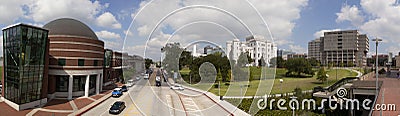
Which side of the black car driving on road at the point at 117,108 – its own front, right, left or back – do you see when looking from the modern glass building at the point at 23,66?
right

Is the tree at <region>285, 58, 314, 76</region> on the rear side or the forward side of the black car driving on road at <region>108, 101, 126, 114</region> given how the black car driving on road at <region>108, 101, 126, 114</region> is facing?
on the rear side

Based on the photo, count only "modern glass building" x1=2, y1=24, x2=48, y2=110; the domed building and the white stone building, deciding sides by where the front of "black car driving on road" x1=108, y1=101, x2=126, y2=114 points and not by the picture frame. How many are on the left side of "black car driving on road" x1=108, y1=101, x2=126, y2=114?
1

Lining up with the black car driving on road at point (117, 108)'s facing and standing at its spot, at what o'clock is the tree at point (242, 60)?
The tree is roughly at 8 o'clock from the black car driving on road.

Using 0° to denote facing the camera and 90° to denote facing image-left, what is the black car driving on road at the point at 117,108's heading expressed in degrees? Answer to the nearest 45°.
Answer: approximately 45°

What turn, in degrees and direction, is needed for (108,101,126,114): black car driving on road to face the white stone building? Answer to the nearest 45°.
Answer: approximately 90° to its left

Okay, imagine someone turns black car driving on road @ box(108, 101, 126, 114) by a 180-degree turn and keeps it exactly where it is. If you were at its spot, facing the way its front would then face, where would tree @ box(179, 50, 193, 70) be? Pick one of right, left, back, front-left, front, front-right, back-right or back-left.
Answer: front-right

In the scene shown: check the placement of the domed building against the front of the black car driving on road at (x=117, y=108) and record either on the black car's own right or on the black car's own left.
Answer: on the black car's own right

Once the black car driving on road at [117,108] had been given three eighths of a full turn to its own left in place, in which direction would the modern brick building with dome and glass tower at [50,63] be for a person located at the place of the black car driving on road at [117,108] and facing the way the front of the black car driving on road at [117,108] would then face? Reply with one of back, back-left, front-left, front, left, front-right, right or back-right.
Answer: back-left
